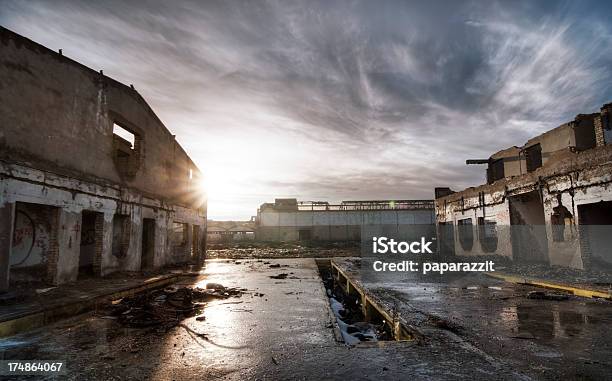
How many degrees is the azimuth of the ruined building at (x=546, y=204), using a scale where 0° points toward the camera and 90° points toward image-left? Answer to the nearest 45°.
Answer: approximately 45°

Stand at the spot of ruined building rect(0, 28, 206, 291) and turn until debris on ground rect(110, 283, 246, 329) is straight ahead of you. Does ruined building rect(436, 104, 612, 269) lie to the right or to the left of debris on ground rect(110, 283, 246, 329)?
left

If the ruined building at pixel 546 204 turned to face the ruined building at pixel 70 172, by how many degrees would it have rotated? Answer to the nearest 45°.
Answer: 0° — it already faces it

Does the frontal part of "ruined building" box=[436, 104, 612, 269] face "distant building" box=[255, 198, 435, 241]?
no

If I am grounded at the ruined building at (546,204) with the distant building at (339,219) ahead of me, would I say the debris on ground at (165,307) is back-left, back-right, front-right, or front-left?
back-left

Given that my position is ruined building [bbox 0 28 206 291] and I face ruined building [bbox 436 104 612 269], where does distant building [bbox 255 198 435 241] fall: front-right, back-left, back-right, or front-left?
front-left

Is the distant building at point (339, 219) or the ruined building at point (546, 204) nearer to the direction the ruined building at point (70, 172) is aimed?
the ruined building

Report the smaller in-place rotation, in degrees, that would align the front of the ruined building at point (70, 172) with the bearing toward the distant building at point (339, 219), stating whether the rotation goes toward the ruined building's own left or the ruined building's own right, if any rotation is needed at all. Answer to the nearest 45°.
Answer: approximately 90° to the ruined building's own left

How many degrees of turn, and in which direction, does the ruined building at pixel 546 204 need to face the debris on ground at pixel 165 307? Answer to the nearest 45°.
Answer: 0° — it already faces it

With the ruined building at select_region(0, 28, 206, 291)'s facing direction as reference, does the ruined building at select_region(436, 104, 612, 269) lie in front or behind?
in front

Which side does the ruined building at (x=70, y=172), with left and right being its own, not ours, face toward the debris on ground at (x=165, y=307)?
front

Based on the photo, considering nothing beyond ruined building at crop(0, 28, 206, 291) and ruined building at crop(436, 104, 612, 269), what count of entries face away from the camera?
0

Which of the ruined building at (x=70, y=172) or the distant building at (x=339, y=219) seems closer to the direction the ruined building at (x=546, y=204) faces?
the ruined building

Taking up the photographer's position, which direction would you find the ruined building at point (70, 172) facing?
facing the viewer and to the right of the viewer
